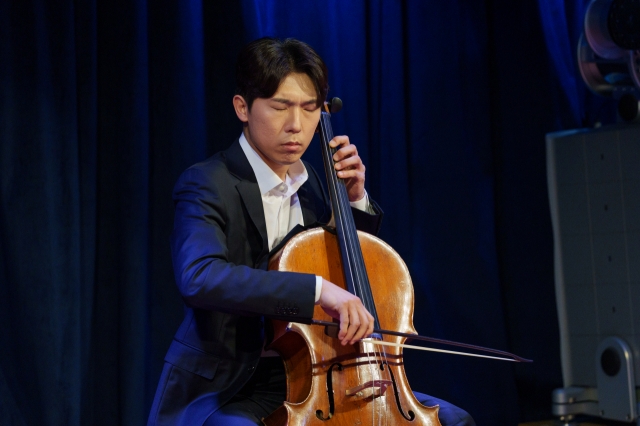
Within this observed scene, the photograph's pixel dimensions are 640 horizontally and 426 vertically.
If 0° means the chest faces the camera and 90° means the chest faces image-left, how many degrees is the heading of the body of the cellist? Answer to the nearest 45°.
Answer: approximately 315°
